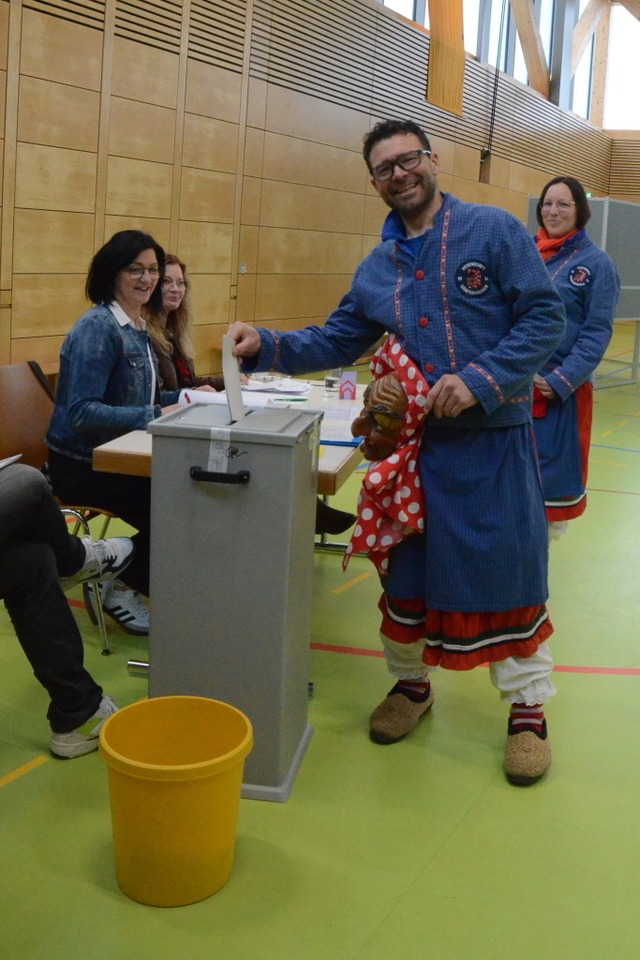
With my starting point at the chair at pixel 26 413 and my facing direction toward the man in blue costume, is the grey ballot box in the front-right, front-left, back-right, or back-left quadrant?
front-right

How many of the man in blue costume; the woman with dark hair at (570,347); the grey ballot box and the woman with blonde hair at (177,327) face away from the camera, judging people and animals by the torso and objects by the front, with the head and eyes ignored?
0

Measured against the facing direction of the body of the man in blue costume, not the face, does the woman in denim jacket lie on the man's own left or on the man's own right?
on the man's own right

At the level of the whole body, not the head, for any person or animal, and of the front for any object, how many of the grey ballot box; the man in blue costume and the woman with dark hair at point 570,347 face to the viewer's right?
0

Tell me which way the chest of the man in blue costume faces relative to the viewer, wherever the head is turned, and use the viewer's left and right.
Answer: facing the viewer and to the left of the viewer

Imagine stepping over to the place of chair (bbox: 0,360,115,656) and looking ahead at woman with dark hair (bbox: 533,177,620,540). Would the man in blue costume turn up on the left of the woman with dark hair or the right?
right

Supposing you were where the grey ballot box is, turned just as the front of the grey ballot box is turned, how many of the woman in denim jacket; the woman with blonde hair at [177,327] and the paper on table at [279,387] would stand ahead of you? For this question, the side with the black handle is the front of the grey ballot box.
0

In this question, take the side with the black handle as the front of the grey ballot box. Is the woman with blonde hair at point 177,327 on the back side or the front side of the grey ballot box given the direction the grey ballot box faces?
on the back side

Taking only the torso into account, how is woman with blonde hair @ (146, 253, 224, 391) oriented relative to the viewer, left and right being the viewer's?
facing the viewer and to the right of the viewer

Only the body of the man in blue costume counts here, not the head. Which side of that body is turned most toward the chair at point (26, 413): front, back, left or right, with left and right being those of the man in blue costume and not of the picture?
right

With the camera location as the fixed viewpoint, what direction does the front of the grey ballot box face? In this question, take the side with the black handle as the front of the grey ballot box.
facing the viewer

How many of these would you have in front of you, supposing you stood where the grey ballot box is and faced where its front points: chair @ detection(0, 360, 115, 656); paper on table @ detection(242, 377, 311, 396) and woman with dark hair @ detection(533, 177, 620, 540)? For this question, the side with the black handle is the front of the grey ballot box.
0
